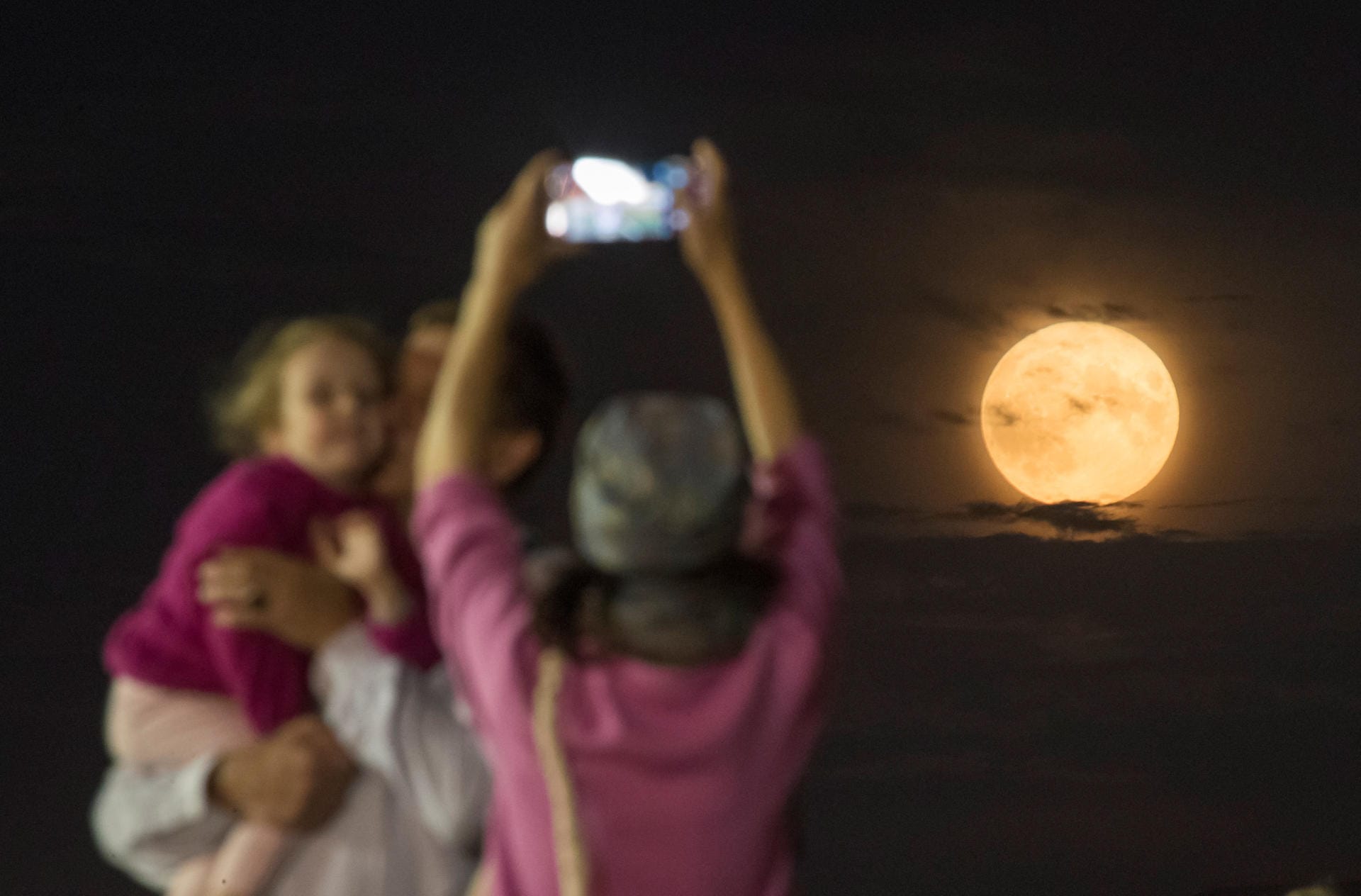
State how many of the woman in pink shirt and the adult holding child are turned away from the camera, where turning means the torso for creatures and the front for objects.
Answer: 1

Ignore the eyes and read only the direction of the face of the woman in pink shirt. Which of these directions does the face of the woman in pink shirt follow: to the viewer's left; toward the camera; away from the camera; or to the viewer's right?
away from the camera

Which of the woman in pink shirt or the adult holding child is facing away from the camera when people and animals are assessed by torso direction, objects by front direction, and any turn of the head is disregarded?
the woman in pink shirt

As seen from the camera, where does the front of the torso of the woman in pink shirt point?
away from the camera

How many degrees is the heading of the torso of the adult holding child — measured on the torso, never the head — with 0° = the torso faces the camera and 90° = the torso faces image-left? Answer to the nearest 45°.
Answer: approximately 45°
